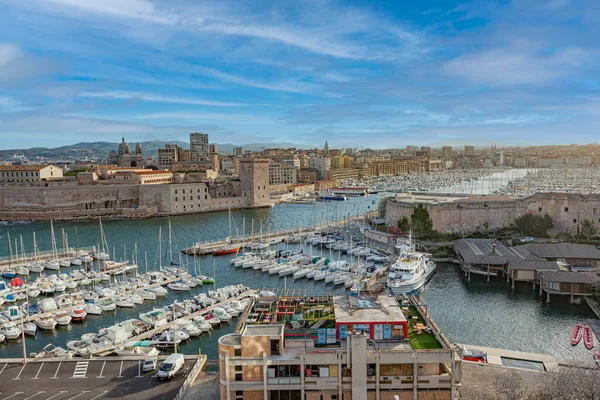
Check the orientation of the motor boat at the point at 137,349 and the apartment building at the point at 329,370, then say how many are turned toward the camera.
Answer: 1

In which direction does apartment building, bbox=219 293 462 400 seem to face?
toward the camera

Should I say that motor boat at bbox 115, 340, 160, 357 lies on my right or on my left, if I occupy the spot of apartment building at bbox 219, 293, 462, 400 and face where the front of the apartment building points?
on my right

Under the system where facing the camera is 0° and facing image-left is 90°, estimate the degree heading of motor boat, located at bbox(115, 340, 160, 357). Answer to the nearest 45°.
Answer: approximately 90°

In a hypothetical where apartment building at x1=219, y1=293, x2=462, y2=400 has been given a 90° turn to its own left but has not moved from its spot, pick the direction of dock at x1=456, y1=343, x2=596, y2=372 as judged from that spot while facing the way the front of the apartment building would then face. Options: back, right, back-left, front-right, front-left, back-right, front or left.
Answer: front-left

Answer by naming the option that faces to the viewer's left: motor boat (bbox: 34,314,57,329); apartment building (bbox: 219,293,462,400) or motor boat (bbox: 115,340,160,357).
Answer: motor boat (bbox: 115,340,160,357)
